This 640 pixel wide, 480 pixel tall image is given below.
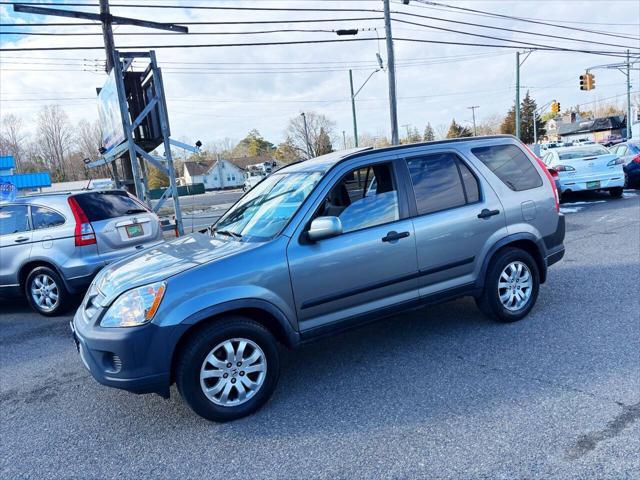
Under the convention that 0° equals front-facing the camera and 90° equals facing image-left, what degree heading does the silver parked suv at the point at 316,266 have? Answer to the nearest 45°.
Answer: approximately 45°

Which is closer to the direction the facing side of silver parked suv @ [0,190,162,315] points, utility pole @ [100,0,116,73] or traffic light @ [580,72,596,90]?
the utility pole

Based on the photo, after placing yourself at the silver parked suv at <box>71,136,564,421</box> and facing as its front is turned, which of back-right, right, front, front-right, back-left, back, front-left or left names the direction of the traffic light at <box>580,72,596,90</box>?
back

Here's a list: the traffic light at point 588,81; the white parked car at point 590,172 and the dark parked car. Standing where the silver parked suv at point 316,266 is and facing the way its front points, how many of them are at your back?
3

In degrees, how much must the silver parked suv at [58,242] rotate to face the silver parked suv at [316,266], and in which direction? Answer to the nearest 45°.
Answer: approximately 180°

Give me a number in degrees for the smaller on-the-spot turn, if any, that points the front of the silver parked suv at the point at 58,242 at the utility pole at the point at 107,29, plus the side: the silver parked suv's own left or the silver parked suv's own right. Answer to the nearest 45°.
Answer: approximately 45° to the silver parked suv's own right

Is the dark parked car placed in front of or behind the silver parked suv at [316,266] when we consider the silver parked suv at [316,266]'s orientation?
behind

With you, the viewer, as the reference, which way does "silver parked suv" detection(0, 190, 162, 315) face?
facing away from the viewer and to the left of the viewer

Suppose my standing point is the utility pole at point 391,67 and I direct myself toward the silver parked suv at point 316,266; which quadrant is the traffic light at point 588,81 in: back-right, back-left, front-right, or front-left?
back-left
